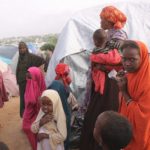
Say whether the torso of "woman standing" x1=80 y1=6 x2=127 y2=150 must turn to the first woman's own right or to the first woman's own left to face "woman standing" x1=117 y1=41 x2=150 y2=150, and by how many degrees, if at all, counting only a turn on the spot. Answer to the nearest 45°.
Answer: approximately 90° to the first woman's own left

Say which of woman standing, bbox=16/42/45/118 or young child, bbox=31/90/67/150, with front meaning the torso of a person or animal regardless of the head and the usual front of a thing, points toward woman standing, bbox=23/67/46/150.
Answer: woman standing, bbox=16/42/45/118

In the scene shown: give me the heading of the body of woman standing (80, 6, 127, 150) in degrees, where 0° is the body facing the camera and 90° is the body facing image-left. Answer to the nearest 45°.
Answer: approximately 90°

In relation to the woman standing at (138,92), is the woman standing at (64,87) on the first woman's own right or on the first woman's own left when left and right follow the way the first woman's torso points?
on the first woman's own right

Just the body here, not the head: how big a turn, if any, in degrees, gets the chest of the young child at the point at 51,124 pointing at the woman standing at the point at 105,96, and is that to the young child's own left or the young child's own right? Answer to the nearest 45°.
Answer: approximately 135° to the young child's own left
